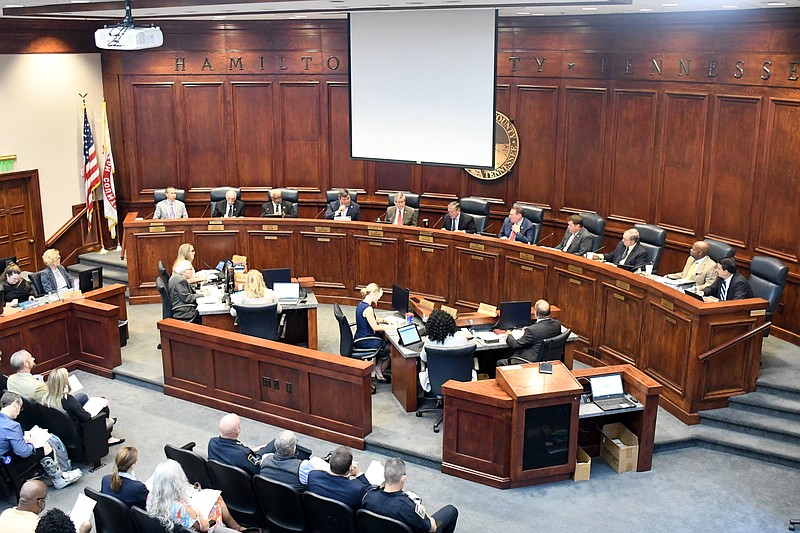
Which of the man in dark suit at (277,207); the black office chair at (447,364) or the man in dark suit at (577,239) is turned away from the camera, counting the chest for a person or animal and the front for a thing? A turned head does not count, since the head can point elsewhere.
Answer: the black office chair

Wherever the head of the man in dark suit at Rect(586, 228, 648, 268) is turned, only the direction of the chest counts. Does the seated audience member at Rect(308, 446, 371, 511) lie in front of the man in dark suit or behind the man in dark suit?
in front

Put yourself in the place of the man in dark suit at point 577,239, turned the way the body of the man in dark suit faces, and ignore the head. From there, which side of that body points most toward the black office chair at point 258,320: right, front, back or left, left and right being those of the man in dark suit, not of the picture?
front

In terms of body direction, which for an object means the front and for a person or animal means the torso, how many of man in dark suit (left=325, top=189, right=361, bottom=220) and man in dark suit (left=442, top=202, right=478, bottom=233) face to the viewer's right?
0

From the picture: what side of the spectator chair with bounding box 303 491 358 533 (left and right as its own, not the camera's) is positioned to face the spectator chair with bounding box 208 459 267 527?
left

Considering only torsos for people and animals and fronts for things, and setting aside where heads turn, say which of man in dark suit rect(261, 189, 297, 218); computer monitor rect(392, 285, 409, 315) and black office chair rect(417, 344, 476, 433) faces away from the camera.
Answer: the black office chair

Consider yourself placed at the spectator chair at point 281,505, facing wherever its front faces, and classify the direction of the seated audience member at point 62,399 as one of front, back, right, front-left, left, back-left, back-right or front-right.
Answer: left

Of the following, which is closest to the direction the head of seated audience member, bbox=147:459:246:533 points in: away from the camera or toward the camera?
away from the camera

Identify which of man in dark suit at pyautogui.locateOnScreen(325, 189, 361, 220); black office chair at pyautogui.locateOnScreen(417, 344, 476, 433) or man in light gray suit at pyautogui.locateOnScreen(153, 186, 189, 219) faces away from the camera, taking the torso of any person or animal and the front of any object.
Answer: the black office chair

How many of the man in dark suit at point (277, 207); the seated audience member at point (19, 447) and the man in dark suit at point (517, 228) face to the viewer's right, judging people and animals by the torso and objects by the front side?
1

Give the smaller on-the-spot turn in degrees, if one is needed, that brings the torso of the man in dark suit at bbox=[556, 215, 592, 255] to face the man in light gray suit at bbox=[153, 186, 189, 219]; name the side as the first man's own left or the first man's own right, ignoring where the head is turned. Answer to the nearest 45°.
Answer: approximately 45° to the first man's own right

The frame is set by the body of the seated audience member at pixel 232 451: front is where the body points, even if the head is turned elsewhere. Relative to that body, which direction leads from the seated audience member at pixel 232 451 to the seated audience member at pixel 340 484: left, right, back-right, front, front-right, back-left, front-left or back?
right

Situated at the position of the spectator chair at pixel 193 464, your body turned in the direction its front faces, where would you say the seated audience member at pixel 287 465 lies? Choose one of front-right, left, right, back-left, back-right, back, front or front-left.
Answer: right

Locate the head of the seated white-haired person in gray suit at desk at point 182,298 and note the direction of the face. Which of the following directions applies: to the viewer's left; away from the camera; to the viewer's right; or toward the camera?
to the viewer's right

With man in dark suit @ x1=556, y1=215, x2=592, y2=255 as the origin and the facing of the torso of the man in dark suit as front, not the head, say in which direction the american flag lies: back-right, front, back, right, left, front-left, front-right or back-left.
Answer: front-right

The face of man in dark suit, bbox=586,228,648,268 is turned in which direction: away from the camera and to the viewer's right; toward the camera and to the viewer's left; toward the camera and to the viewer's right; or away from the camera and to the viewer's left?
toward the camera and to the viewer's left

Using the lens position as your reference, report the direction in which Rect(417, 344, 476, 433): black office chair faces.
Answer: facing away from the viewer
